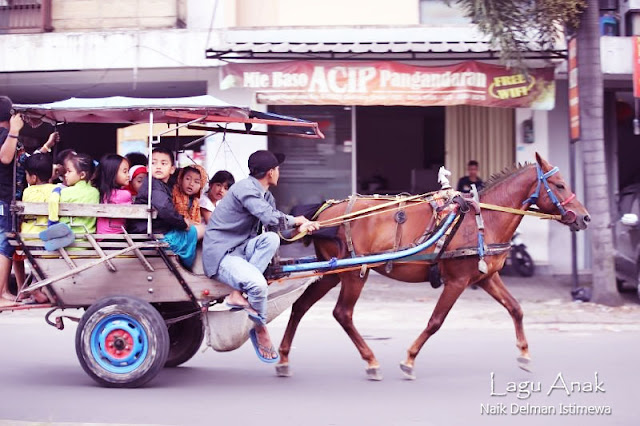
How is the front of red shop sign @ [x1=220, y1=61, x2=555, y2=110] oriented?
toward the camera

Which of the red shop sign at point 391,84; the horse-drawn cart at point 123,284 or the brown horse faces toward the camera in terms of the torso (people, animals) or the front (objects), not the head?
the red shop sign

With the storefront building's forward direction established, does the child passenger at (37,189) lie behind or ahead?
ahead

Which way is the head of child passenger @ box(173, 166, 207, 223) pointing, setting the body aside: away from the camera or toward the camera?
toward the camera

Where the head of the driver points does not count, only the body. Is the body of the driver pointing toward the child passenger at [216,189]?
no

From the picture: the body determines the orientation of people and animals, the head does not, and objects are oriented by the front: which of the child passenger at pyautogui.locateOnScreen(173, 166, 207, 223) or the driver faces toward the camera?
the child passenger

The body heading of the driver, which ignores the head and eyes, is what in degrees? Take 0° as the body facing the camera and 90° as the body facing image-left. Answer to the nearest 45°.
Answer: approximately 270°

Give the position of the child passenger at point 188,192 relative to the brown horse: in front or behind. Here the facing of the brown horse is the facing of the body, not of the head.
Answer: behind

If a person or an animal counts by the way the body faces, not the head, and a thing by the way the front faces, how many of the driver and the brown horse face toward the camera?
0

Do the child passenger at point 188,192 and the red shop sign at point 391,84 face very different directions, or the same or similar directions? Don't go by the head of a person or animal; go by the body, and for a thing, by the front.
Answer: same or similar directions

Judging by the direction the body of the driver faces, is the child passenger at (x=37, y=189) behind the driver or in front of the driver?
behind

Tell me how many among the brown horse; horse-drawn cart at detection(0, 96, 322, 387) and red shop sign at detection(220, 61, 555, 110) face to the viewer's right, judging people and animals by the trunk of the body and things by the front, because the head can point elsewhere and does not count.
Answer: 2

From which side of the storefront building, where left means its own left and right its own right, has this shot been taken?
front

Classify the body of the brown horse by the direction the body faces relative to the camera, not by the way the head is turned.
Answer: to the viewer's right

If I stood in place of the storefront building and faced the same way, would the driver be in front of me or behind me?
in front

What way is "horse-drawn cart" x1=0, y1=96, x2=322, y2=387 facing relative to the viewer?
to the viewer's right
